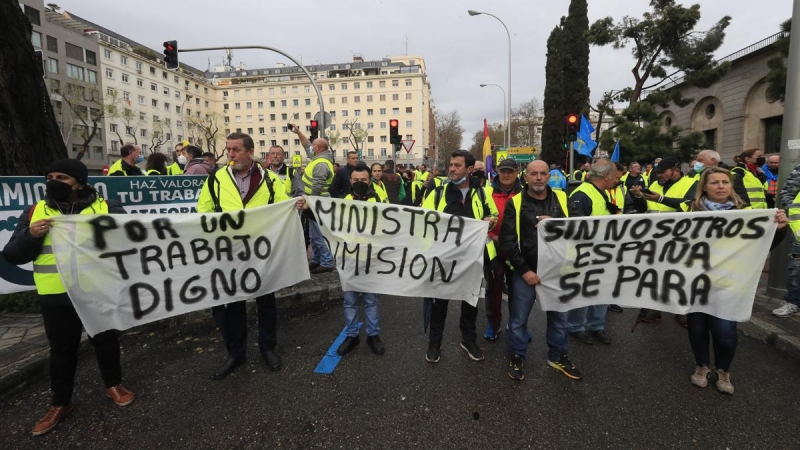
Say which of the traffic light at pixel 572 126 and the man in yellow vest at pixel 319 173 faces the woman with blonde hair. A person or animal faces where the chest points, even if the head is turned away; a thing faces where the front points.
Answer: the traffic light

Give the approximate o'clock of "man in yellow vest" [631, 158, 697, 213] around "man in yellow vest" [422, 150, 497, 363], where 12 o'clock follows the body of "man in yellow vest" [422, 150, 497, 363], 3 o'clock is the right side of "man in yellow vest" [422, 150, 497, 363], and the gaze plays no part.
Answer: "man in yellow vest" [631, 158, 697, 213] is roughly at 8 o'clock from "man in yellow vest" [422, 150, 497, 363].

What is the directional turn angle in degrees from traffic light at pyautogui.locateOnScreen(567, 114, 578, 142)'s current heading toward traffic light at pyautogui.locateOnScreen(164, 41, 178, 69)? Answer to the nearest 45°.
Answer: approximately 90° to its right

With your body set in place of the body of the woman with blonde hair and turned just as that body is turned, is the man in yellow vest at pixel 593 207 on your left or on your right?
on your right

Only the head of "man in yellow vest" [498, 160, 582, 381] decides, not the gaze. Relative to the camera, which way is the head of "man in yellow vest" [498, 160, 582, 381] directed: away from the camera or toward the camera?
toward the camera

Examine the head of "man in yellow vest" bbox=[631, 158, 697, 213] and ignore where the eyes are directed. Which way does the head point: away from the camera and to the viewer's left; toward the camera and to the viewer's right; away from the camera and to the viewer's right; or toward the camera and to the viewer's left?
toward the camera and to the viewer's left

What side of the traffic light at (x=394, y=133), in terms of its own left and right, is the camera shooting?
front

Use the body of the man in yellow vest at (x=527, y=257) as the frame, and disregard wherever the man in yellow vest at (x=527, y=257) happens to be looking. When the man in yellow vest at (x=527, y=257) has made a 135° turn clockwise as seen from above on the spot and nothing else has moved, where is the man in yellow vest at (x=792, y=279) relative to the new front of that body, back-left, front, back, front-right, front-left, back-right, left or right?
right

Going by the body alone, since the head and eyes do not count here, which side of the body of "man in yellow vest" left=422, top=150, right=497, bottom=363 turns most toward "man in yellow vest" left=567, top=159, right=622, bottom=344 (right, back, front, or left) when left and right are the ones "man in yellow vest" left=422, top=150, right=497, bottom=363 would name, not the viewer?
left

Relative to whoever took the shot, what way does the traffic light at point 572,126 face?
facing the viewer

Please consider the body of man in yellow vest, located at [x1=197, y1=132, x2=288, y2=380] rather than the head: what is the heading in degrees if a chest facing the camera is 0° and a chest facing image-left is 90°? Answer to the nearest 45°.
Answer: approximately 0°

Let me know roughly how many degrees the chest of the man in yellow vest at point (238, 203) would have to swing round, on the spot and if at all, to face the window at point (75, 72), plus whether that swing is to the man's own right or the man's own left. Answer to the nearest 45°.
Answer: approximately 180°

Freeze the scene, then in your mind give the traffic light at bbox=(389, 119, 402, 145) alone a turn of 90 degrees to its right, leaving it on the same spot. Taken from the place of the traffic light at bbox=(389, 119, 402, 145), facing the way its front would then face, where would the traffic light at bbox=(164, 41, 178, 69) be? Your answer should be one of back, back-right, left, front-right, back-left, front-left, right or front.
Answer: front

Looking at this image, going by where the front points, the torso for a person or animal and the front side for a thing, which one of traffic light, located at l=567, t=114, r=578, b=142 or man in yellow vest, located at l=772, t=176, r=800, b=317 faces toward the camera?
the traffic light

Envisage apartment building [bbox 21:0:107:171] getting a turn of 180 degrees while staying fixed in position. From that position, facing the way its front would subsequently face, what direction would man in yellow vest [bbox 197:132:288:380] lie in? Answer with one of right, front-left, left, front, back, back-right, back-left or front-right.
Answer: back-left
